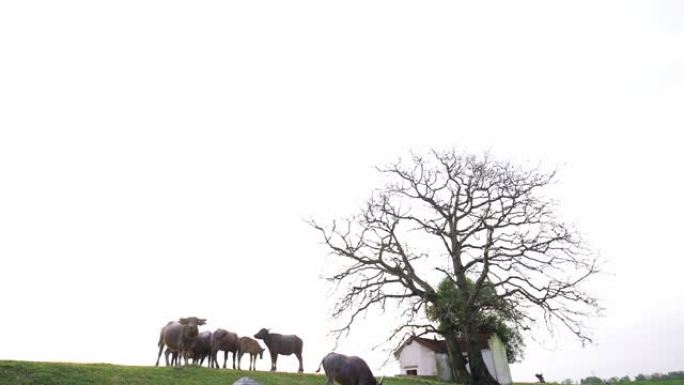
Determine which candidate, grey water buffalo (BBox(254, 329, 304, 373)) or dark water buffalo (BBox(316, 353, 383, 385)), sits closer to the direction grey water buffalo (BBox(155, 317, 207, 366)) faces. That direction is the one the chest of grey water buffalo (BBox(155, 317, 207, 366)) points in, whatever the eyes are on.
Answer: the dark water buffalo

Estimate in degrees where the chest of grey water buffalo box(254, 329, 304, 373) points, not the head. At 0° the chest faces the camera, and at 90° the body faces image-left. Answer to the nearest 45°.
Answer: approximately 90°

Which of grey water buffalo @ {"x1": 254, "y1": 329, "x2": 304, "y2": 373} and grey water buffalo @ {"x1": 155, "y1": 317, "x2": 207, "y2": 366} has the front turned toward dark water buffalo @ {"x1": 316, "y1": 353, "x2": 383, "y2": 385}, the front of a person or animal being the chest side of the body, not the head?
grey water buffalo @ {"x1": 155, "y1": 317, "x2": 207, "y2": 366}

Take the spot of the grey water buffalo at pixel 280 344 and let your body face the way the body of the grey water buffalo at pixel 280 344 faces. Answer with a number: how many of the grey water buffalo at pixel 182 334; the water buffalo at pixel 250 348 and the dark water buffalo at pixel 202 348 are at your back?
0

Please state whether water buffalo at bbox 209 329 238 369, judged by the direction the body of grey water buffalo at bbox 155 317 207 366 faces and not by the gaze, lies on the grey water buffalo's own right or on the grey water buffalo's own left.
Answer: on the grey water buffalo's own left

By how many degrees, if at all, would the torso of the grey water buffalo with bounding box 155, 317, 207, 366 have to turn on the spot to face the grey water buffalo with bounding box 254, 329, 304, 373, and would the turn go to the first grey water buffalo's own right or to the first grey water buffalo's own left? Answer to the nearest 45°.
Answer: approximately 90° to the first grey water buffalo's own left

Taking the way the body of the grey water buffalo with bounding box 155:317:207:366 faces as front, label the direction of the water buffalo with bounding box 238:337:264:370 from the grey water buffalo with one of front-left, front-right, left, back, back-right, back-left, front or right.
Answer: left

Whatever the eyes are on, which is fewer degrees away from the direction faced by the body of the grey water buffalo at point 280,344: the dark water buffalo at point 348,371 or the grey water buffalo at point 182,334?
the grey water buffalo

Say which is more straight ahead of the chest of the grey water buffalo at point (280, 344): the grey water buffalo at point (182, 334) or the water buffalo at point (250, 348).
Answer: the water buffalo

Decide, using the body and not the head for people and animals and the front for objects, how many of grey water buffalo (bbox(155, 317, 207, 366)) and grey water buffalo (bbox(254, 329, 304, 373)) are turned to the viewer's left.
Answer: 1

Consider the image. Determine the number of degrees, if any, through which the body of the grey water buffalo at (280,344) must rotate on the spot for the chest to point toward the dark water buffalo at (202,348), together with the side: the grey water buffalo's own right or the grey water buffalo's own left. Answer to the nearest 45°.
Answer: approximately 45° to the grey water buffalo's own left

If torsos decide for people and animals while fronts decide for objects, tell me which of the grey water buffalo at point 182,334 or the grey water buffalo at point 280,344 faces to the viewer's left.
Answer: the grey water buffalo at point 280,344

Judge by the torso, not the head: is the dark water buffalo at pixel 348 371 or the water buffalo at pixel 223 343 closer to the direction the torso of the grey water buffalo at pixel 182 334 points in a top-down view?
the dark water buffalo

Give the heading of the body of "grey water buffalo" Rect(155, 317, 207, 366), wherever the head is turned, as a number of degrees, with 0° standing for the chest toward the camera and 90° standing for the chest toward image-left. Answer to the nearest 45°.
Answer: approximately 315°

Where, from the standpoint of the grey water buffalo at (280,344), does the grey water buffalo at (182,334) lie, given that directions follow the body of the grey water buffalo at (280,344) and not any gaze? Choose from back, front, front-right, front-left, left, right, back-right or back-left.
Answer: front-left

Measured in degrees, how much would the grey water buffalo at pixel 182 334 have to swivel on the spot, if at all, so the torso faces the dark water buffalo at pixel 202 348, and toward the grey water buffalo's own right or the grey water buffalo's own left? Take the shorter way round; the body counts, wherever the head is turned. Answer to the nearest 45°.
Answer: approximately 90° to the grey water buffalo's own left
